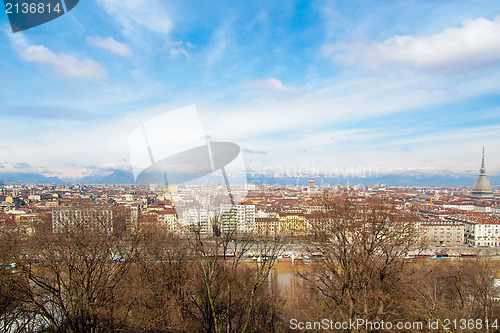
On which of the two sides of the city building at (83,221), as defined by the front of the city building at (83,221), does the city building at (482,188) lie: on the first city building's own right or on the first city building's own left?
on the first city building's own left

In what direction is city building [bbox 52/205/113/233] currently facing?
toward the camera
